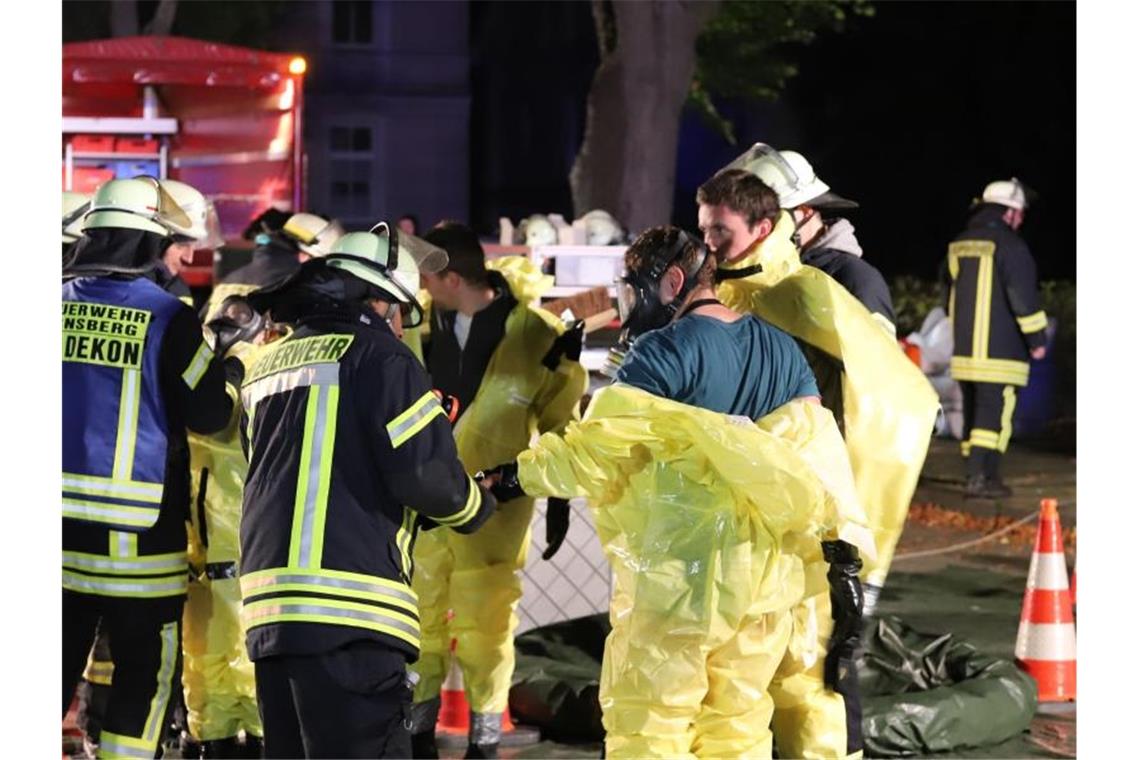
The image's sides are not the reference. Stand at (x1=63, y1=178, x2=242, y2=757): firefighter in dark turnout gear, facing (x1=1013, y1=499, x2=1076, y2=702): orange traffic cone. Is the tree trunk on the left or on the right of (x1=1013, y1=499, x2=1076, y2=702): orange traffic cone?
left

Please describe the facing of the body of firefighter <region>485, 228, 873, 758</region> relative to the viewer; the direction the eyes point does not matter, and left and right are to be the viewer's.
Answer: facing away from the viewer and to the left of the viewer

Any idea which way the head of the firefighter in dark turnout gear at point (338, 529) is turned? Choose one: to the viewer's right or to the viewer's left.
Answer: to the viewer's right

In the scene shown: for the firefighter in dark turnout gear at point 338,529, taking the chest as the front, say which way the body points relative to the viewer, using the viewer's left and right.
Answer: facing away from the viewer and to the right of the viewer

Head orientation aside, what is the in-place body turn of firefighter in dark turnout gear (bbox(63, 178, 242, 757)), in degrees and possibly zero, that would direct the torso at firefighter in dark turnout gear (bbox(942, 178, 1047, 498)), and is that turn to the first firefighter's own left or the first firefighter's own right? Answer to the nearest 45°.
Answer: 0° — they already face them
